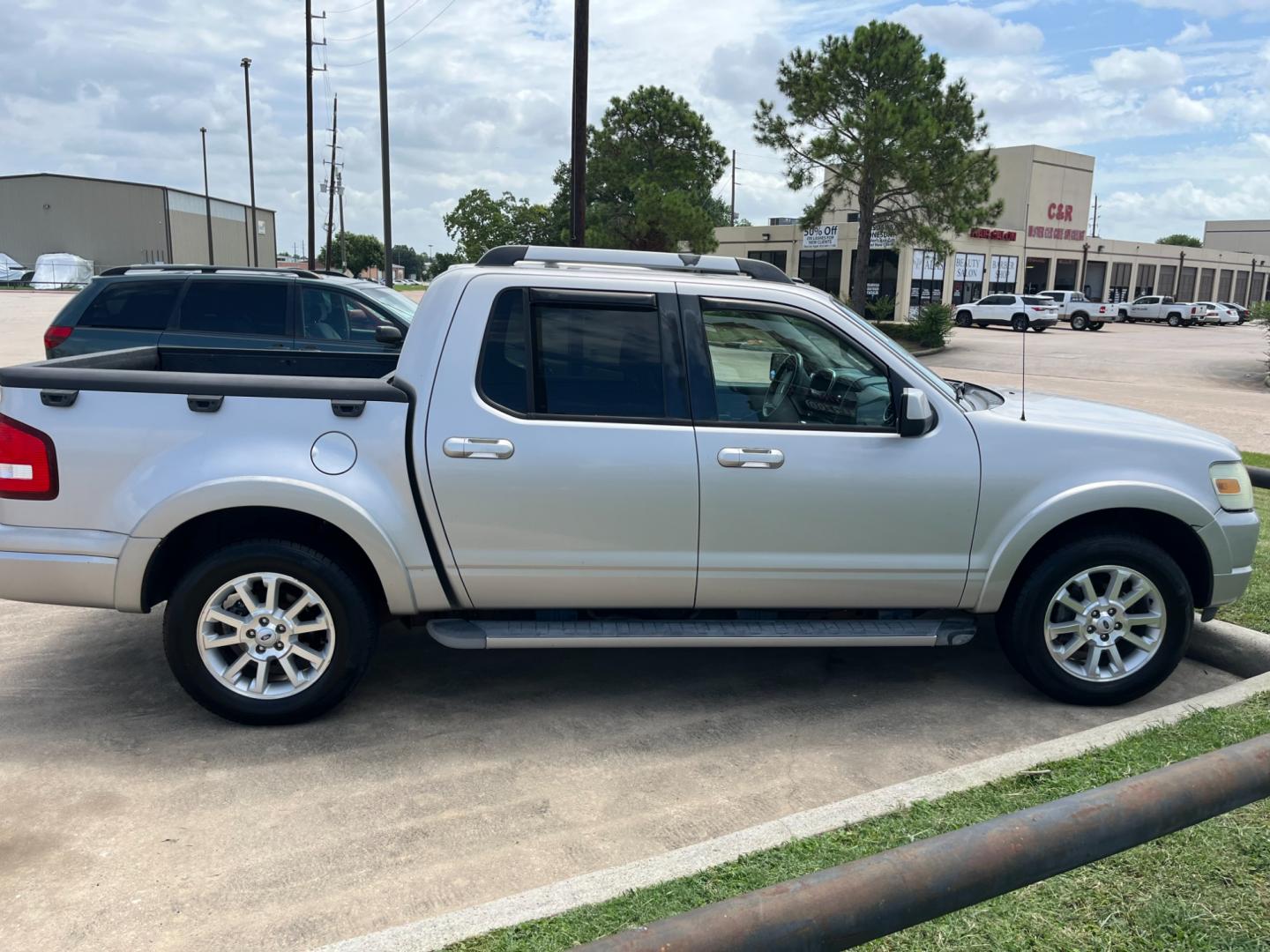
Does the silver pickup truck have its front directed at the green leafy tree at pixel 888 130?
no

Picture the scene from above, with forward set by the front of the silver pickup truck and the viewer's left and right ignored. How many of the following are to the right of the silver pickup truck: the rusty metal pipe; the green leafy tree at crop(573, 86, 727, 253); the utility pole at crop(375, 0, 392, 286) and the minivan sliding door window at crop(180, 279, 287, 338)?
1

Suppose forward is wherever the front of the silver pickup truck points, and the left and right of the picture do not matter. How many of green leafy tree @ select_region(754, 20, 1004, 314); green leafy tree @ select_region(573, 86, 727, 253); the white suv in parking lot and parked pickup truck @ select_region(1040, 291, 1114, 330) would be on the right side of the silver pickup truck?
0

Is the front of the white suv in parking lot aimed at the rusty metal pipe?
no

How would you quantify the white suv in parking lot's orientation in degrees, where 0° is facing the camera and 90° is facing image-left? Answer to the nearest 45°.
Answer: approximately 135°

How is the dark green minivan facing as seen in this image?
to the viewer's right

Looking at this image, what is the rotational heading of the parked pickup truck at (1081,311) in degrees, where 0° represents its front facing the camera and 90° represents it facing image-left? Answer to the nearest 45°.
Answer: approximately 135°

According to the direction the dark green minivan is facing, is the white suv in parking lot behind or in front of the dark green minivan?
in front

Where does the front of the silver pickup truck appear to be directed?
to the viewer's right

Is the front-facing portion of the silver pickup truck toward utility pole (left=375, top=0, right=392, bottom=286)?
no

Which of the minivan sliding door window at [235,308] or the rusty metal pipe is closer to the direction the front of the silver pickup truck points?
the rusty metal pipe

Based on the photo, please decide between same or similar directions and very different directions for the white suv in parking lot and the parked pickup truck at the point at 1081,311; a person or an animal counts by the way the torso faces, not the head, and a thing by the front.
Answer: same or similar directions

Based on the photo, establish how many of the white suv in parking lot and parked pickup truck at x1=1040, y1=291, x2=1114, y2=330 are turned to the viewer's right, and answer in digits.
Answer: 0

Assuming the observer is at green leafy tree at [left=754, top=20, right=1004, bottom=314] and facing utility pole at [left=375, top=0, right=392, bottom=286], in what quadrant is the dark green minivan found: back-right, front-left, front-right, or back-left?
front-left
